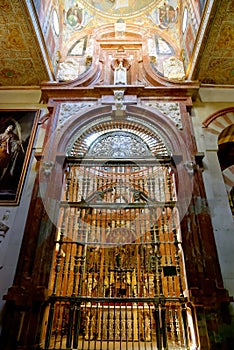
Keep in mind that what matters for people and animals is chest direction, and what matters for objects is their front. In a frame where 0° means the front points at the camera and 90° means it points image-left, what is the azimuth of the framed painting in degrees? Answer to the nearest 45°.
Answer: approximately 0°
